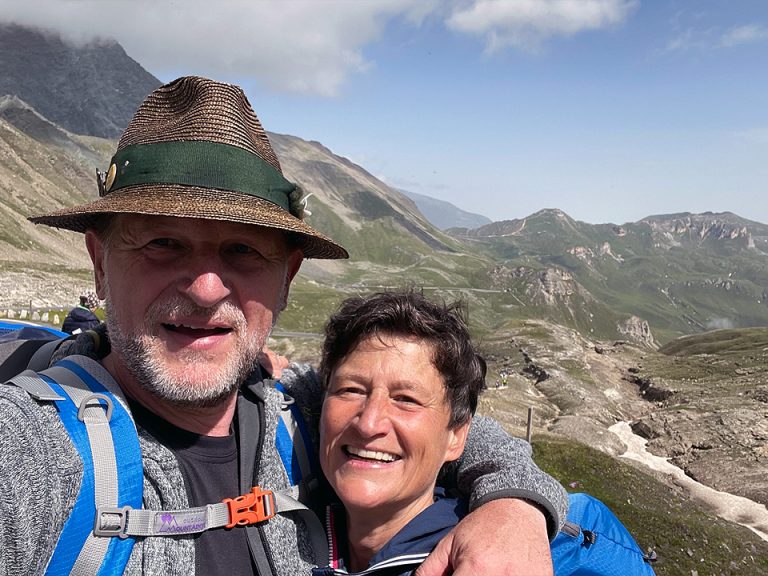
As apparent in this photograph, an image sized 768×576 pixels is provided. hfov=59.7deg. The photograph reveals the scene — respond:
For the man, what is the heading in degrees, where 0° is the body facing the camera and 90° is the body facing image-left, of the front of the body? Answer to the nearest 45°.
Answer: approximately 0°

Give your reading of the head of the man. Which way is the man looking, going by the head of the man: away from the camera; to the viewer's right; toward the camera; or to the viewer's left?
toward the camera
